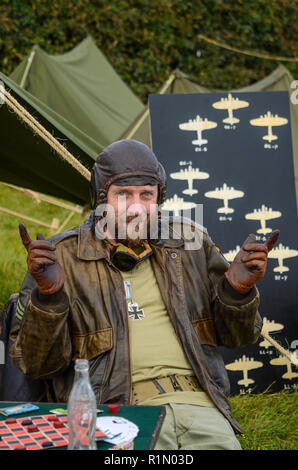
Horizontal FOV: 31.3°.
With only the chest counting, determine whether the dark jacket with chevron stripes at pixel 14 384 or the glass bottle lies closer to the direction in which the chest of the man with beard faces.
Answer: the glass bottle

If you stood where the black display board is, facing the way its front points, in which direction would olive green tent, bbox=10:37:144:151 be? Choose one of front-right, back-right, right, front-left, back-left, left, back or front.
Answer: back-right

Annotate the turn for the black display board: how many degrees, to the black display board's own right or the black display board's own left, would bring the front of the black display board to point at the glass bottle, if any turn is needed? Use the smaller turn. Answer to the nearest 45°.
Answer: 0° — it already faces it

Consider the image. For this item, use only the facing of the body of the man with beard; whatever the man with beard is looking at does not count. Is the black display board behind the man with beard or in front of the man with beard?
behind

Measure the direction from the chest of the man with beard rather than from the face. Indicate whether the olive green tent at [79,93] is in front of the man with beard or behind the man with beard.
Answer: behind

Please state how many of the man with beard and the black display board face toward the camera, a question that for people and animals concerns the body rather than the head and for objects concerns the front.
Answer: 2

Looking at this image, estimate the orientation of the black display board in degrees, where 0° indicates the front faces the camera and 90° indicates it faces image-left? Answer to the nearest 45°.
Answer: approximately 0°
